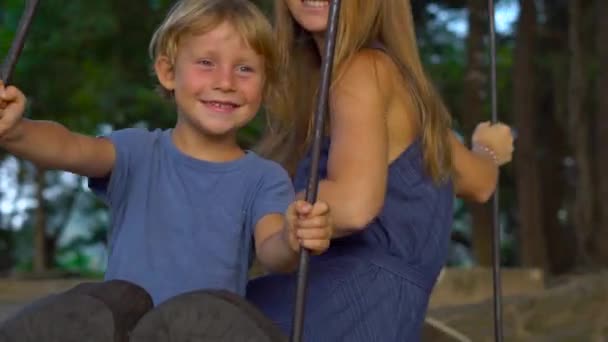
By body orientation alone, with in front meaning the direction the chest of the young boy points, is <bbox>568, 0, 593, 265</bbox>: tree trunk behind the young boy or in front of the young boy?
behind

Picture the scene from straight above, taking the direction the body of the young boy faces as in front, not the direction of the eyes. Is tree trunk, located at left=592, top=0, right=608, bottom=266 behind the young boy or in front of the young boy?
behind

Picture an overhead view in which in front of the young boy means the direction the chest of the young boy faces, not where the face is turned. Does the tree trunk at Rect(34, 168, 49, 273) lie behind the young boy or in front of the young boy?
behind

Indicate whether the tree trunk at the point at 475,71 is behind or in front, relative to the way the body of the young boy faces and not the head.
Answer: behind

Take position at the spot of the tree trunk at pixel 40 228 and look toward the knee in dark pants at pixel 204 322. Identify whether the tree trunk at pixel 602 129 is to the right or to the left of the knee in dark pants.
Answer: left

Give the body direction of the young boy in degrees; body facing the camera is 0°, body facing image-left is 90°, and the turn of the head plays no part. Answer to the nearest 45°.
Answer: approximately 0°
